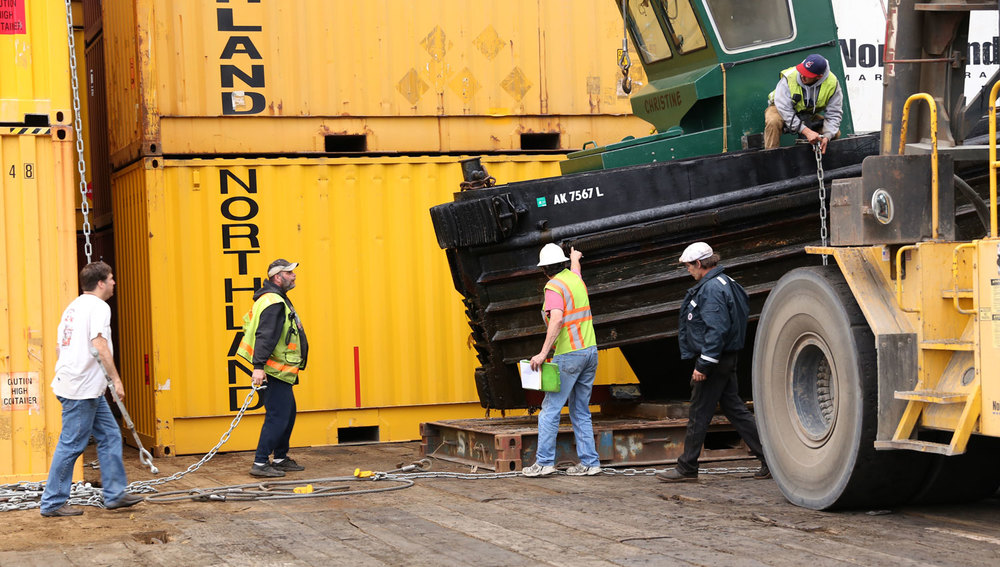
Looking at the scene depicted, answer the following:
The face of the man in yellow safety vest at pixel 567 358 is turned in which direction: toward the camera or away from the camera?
away from the camera

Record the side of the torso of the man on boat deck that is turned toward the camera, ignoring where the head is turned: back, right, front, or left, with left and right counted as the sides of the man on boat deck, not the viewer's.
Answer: front

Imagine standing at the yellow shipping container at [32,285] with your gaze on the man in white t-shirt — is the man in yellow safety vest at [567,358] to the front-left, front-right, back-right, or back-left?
front-left

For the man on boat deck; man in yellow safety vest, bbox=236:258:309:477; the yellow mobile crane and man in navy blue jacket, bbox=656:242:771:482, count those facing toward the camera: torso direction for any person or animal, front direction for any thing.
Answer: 1

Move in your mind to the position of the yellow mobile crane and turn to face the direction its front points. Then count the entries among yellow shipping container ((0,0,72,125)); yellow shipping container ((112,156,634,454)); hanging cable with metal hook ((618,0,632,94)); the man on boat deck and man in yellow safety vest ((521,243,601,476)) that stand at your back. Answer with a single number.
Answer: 0

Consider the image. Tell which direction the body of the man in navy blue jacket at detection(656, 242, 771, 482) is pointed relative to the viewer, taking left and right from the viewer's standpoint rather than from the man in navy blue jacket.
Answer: facing to the left of the viewer

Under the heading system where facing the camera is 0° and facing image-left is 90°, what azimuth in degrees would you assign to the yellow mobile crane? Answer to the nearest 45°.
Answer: approximately 135°

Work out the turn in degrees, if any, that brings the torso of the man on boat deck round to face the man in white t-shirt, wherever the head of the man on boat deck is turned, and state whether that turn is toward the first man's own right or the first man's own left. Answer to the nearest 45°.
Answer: approximately 45° to the first man's own right

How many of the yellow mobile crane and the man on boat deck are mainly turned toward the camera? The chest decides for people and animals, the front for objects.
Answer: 1

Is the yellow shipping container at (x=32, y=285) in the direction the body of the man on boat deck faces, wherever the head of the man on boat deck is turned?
no

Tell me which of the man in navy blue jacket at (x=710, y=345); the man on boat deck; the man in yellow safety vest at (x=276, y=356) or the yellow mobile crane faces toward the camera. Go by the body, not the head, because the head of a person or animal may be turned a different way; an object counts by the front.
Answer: the man on boat deck

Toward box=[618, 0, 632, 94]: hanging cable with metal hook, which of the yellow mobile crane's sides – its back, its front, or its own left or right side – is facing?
front

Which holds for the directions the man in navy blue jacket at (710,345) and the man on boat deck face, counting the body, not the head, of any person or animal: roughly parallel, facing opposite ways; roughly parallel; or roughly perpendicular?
roughly perpendicular

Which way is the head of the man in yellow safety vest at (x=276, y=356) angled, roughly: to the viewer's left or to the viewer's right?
to the viewer's right

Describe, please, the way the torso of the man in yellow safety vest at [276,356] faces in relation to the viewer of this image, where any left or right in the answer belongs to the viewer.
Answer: facing to the right of the viewer

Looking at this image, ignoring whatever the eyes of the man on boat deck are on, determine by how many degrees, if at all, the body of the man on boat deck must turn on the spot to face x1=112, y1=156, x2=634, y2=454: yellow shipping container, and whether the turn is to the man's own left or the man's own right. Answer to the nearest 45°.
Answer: approximately 90° to the man's own right

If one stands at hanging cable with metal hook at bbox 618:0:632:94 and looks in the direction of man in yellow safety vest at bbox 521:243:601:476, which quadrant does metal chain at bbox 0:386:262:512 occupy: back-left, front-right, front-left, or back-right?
front-right
